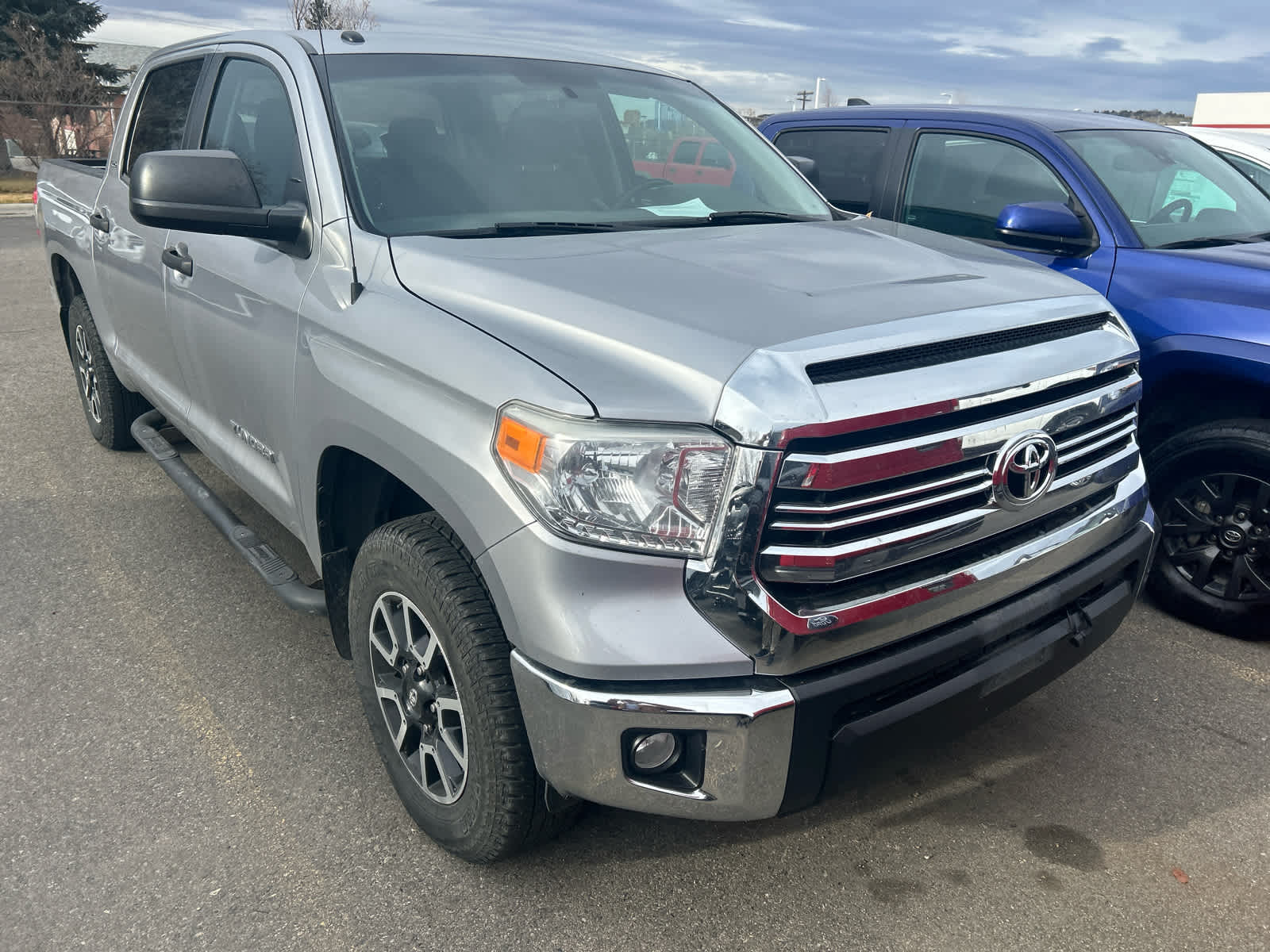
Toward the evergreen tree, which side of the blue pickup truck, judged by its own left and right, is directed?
back

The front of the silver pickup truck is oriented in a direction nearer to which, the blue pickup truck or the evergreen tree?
the blue pickup truck

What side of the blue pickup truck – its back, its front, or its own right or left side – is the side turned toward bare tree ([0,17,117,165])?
back

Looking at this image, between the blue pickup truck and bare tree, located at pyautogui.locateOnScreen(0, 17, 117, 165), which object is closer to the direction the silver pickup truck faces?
the blue pickup truck

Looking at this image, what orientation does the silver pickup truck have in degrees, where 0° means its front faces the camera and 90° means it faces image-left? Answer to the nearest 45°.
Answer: approximately 315°

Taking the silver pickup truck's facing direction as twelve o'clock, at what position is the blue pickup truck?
The blue pickup truck is roughly at 9 o'clock from the silver pickup truck.

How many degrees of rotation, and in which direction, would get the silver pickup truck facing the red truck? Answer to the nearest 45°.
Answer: approximately 135° to its left

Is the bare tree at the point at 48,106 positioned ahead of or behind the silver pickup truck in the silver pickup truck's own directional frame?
behind

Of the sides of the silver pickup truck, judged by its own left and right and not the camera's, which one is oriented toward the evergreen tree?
back

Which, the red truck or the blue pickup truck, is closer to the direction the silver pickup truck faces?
the blue pickup truck
